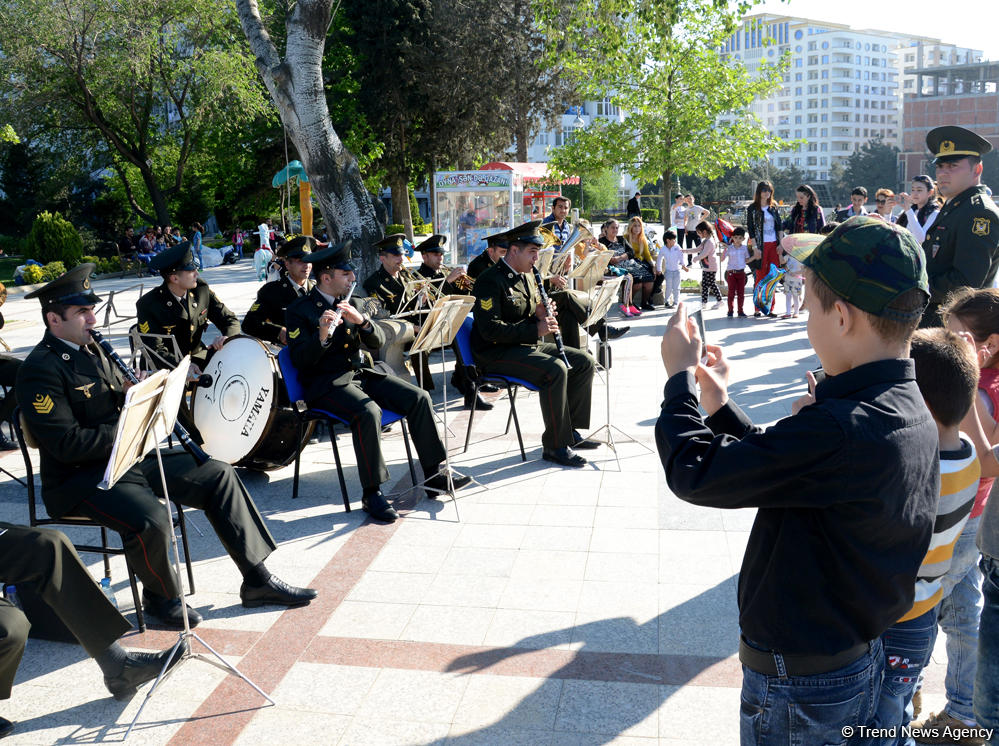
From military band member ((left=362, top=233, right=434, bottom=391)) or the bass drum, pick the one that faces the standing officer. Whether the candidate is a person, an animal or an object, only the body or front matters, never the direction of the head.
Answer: the military band member

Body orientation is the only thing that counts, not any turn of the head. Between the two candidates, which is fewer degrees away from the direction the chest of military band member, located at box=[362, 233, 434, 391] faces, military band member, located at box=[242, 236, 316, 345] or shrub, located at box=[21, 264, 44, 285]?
the military band member

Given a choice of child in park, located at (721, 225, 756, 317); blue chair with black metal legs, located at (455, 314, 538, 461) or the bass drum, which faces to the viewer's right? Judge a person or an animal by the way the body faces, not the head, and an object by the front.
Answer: the blue chair with black metal legs

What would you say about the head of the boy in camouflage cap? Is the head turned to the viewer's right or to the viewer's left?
to the viewer's left

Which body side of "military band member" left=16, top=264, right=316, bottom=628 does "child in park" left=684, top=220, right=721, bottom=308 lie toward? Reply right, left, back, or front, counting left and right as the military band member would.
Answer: left

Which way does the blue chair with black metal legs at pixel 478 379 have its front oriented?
to the viewer's right

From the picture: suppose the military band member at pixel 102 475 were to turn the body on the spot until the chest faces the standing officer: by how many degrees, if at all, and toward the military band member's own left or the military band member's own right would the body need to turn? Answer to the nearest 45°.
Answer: approximately 45° to the military band member's own left

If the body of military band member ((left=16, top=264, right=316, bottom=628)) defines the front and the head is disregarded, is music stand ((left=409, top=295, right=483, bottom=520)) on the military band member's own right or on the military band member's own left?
on the military band member's own left

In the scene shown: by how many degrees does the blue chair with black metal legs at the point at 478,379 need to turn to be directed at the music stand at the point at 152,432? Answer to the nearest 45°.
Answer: approximately 90° to its right

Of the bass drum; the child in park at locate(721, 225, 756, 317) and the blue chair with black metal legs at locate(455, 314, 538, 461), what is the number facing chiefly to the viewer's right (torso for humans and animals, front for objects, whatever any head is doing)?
1

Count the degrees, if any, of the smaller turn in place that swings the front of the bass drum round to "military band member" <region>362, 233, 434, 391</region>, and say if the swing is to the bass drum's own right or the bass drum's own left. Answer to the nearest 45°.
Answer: approximately 180°

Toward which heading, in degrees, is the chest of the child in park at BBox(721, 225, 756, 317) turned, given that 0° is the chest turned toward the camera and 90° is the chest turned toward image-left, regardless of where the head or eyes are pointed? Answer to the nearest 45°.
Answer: approximately 0°

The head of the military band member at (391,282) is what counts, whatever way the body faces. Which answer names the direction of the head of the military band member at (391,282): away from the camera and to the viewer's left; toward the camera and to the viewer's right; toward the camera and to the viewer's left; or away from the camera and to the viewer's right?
toward the camera and to the viewer's right

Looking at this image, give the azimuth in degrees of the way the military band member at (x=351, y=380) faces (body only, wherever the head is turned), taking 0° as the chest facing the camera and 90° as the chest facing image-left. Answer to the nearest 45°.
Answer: approximately 315°
